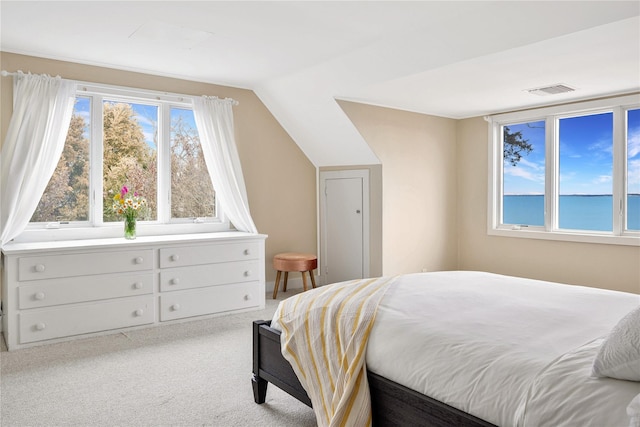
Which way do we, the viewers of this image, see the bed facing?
facing away from the viewer and to the left of the viewer

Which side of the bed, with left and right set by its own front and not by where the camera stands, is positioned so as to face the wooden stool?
front

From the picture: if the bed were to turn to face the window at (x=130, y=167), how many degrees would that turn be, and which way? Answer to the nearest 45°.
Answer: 0° — it already faces it

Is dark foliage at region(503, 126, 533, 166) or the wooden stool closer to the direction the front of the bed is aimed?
the wooden stool

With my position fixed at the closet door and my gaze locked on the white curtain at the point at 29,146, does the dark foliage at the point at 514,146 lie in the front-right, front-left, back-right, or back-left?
back-left

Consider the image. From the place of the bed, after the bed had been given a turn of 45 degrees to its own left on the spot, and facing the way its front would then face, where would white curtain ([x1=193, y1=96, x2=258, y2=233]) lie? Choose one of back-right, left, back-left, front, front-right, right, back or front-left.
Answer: front-right

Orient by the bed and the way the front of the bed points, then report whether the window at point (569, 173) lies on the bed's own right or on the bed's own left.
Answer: on the bed's own right
